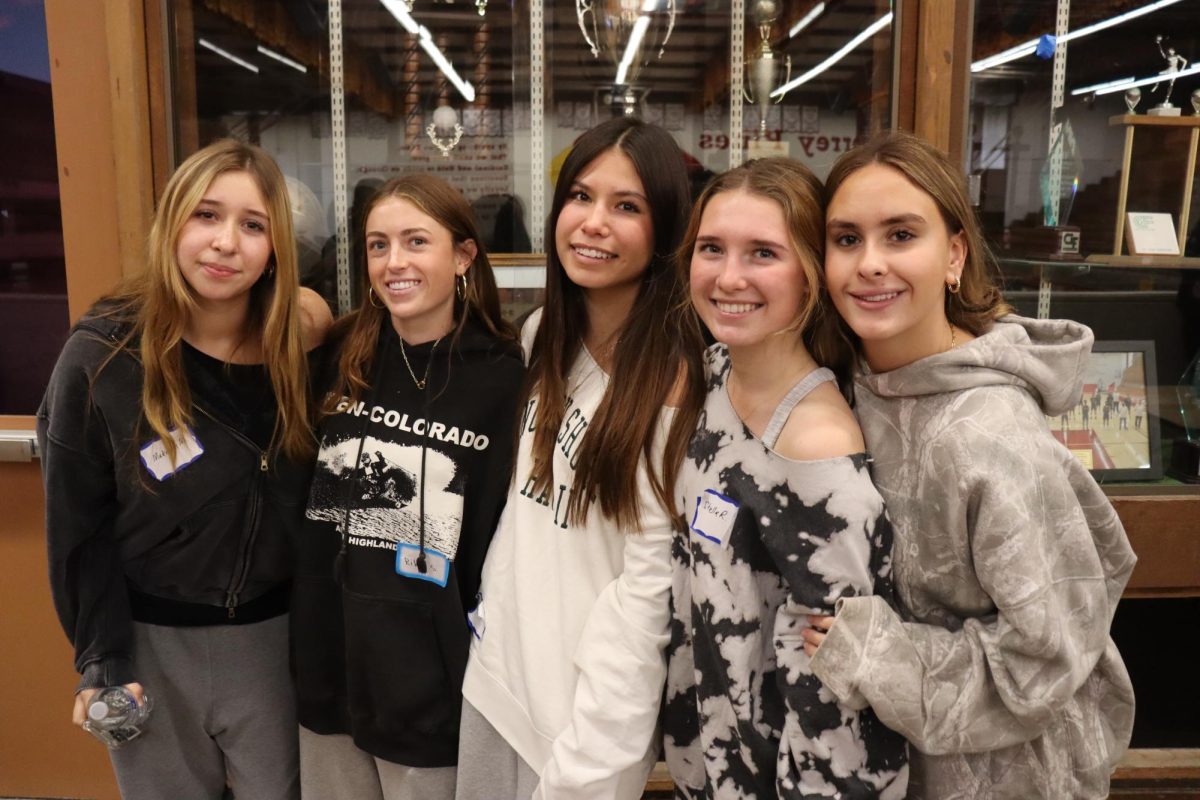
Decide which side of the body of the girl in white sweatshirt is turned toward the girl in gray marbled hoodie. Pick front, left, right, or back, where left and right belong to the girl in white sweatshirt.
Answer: left

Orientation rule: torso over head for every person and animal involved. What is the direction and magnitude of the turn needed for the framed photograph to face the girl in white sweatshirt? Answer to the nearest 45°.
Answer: approximately 45° to its right

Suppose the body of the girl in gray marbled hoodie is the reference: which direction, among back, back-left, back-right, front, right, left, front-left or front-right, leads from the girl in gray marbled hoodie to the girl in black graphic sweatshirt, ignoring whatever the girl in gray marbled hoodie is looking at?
front-right

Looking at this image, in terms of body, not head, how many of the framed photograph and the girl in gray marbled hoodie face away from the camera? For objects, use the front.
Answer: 0

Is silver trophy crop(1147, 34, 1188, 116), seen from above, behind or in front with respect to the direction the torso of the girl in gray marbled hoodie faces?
behind

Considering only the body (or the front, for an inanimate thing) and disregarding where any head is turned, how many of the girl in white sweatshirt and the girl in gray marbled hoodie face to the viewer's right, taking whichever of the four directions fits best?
0

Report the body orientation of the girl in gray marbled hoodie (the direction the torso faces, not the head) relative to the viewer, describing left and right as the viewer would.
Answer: facing the viewer and to the left of the viewer

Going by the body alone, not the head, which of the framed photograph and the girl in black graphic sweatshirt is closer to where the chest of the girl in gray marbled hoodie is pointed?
the girl in black graphic sweatshirt

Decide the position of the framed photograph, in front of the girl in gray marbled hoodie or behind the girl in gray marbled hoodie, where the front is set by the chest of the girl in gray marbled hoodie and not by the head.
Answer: behind
